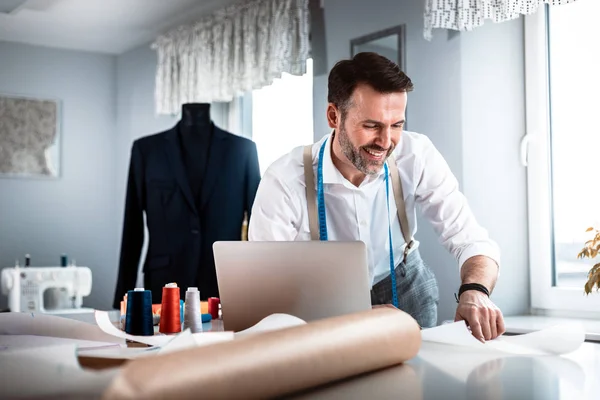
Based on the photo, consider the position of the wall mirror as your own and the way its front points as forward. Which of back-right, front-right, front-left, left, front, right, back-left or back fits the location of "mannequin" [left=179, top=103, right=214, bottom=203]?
front-right

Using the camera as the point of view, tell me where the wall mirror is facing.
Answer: facing the viewer and to the left of the viewer

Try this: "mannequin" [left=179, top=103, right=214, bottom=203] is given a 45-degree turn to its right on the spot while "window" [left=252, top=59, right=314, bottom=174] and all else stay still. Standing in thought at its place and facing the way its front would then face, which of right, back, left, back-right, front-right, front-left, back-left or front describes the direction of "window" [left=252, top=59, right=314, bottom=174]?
back

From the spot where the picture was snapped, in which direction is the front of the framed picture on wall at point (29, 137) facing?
facing the viewer and to the right of the viewer

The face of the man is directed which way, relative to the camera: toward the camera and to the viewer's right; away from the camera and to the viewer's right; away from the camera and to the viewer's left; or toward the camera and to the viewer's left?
toward the camera and to the viewer's right

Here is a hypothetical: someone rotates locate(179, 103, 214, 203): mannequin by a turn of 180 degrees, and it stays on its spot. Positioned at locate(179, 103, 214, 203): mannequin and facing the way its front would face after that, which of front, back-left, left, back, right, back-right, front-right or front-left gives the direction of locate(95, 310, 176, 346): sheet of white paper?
back

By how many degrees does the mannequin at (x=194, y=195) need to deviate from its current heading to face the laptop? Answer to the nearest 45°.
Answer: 0° — it already faces it

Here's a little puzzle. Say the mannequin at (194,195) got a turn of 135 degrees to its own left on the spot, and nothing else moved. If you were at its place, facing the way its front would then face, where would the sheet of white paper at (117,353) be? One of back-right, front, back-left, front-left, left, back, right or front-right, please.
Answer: back-right

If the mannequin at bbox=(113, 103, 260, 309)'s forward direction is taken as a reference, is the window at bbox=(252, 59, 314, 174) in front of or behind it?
behind

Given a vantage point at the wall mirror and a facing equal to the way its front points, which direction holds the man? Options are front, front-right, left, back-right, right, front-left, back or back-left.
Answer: front-left

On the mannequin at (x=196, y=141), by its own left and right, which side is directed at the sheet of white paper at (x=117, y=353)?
front

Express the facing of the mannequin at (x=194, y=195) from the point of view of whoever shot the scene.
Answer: facing the viewer

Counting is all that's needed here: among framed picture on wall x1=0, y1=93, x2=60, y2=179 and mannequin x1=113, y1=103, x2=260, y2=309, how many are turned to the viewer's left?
0

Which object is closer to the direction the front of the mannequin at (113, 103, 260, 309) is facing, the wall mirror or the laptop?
the laptop

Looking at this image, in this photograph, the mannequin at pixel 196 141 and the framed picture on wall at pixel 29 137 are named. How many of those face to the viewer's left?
0

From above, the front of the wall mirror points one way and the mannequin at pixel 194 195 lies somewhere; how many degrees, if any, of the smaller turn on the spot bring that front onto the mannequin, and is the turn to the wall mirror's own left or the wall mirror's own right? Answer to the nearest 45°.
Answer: approximately 45° to the wall mirror's own right

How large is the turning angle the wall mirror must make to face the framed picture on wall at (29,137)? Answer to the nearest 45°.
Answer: approximately 90° to its right
